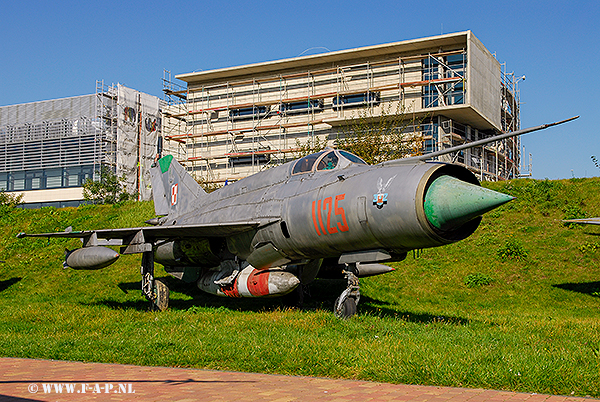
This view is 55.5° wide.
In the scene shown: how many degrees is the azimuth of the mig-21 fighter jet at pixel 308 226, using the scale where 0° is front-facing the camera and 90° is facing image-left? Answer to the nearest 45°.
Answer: approximately 315°

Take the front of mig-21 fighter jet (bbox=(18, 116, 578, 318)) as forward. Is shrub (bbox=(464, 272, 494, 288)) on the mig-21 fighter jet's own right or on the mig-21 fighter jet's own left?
on the mig-21 fighter jet's own left

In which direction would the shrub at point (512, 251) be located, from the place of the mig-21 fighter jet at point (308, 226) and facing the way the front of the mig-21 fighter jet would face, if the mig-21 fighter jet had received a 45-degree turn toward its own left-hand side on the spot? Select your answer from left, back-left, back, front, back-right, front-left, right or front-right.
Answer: front-left
